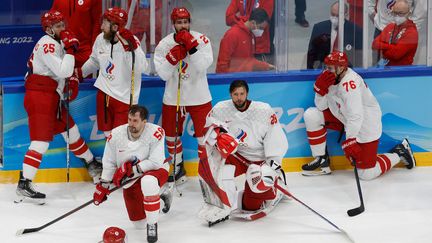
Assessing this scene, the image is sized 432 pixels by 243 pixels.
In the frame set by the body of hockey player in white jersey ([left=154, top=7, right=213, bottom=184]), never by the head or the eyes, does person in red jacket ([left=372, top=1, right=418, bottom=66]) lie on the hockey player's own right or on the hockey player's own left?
on the hockey player's own left

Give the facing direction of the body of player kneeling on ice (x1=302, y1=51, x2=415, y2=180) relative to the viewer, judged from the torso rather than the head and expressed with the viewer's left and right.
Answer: facing the viewer and to the left of the viewer

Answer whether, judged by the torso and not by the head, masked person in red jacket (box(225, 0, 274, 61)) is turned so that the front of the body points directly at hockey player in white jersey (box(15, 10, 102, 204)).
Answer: no

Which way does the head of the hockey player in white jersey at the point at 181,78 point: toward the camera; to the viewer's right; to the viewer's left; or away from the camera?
toward the camera

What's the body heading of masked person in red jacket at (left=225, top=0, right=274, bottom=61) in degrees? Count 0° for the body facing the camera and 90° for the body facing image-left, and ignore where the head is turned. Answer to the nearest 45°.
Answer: approximately 0°

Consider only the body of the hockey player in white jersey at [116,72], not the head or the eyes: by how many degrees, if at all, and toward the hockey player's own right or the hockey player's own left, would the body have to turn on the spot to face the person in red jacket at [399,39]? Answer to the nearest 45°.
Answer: approximately 135° to the hockey player's own left

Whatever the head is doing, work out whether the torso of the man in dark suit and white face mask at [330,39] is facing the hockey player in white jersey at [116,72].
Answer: no

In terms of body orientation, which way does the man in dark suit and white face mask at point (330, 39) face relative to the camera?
toward the camera

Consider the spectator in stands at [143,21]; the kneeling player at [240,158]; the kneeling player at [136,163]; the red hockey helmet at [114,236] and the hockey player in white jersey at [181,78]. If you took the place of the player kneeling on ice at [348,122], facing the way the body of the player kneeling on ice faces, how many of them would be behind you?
0

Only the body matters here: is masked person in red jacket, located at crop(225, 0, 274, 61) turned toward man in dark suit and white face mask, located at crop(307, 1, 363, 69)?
no

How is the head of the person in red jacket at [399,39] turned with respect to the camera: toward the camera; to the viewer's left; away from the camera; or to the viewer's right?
toward the camera

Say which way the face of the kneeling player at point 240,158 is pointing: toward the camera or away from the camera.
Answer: toward the camera
